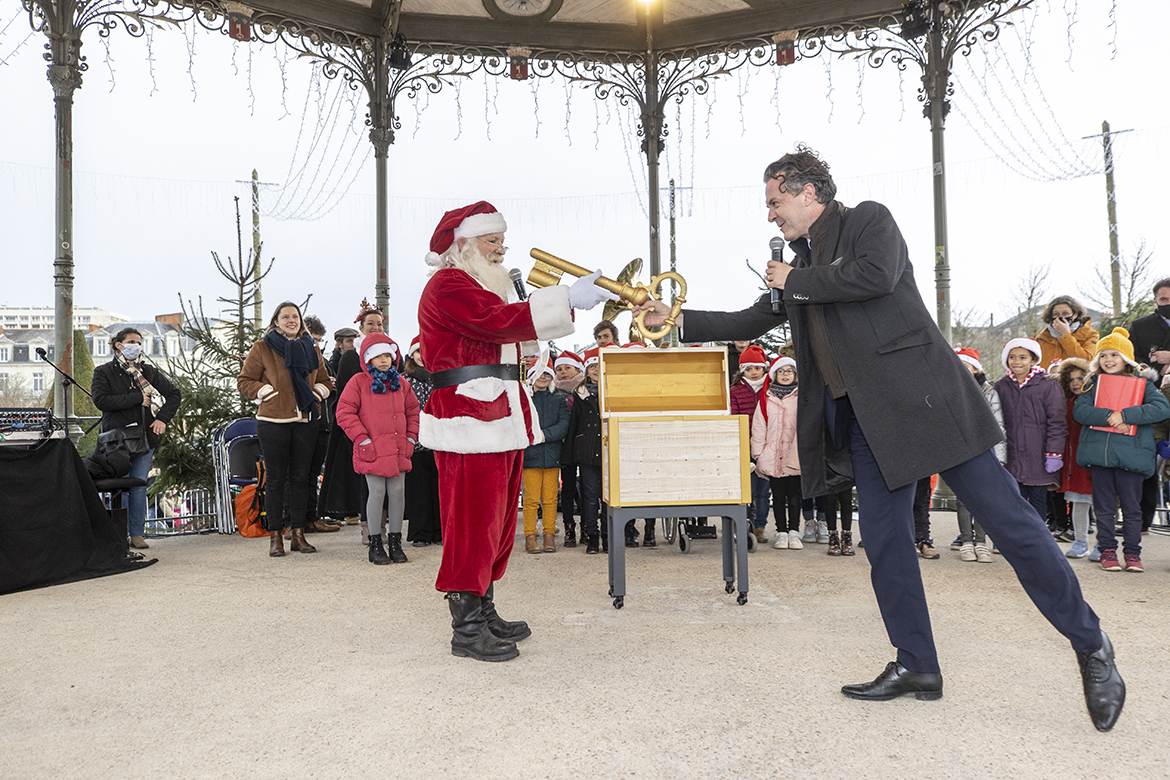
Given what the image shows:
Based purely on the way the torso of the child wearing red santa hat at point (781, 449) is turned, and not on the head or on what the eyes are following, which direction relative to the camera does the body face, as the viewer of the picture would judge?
toward the camera

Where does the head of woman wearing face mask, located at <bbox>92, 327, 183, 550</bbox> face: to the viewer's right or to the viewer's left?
to the viewer's right

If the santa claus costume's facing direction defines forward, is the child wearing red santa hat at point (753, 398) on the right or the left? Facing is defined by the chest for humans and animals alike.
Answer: on its left

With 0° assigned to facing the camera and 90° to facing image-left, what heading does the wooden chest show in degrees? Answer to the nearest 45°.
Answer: approximately 0°

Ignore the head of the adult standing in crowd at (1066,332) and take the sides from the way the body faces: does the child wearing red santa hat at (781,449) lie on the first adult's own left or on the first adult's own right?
on the first adult's own right

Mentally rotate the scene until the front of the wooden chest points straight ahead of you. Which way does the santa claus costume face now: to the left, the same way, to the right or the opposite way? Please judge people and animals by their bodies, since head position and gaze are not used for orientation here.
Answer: to the left

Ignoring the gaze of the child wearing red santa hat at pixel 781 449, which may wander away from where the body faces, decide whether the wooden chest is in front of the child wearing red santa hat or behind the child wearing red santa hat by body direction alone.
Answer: in front

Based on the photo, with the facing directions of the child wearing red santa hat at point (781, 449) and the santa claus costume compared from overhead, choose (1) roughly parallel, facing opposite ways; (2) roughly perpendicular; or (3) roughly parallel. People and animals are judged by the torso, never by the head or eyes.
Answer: roughly perpendicular

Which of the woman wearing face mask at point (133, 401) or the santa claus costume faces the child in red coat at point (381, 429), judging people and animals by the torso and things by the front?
the woman wearing face mask

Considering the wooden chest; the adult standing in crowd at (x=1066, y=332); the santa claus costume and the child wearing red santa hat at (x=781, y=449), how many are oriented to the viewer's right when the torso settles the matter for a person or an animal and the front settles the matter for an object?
1

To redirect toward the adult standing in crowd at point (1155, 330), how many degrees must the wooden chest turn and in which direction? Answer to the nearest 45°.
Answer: approximately 135° to its left

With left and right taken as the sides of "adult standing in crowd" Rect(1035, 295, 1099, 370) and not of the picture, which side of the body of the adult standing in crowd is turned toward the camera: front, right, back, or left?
front
